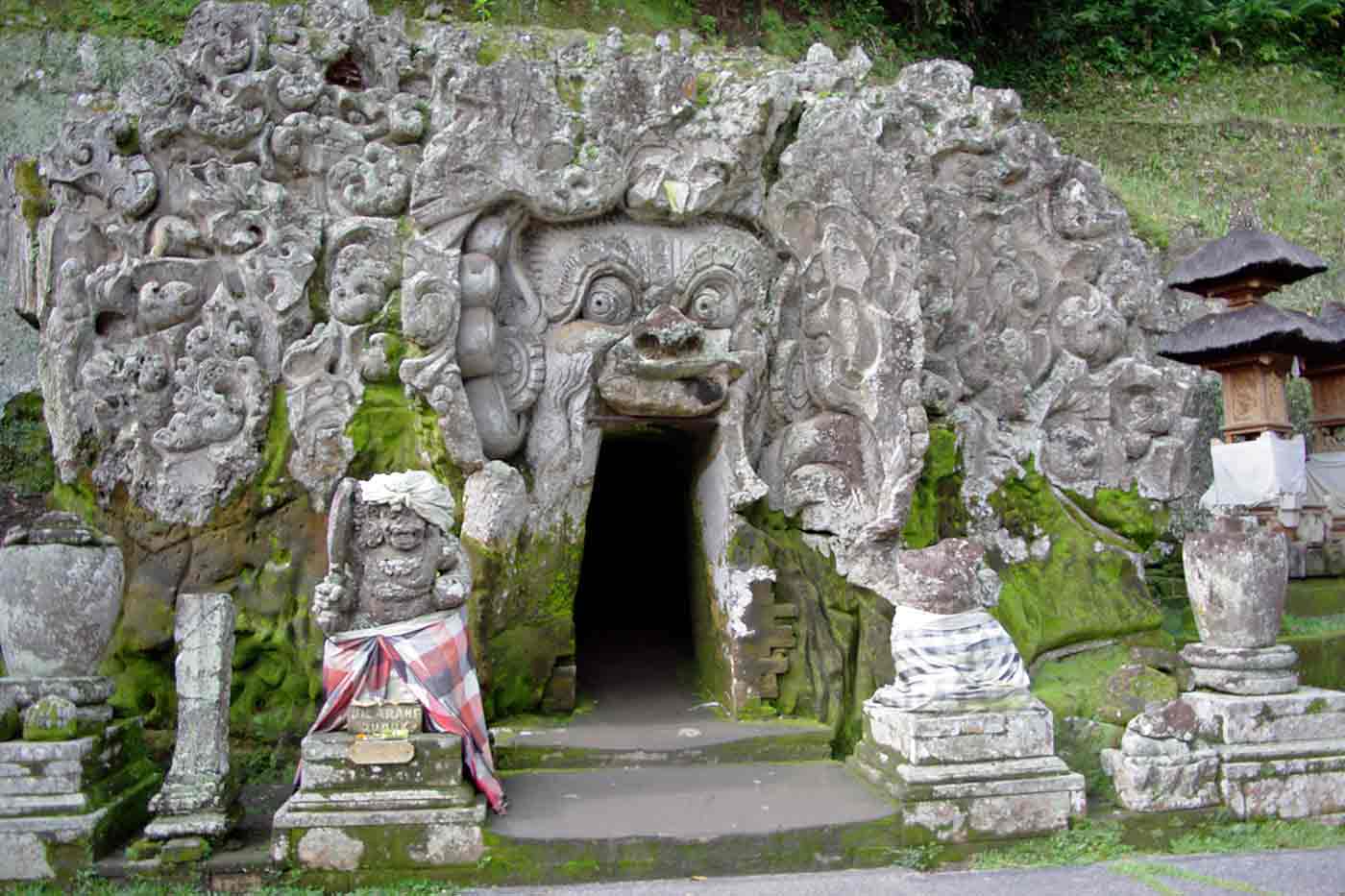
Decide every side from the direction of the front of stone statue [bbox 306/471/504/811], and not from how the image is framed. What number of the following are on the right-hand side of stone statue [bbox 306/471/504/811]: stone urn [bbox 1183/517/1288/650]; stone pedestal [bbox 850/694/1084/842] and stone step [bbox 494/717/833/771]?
0

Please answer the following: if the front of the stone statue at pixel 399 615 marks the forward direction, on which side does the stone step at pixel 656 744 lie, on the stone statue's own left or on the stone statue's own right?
on the stone statue's own left

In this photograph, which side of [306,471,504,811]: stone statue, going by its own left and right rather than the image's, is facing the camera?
front

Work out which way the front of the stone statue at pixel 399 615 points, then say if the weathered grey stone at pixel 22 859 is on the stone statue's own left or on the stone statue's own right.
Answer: on the stone statue's own right

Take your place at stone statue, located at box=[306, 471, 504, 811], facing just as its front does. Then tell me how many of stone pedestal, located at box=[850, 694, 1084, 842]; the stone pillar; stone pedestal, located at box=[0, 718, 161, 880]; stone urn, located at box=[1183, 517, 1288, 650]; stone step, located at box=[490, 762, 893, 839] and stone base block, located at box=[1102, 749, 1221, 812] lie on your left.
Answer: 4

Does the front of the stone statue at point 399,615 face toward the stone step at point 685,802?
no

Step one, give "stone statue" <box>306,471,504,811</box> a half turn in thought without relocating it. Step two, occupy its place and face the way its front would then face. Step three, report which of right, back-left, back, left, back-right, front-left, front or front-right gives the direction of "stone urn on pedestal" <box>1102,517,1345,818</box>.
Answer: right

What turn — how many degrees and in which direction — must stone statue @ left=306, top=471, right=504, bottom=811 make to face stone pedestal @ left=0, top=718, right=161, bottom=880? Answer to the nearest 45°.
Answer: approximately 90° to its right

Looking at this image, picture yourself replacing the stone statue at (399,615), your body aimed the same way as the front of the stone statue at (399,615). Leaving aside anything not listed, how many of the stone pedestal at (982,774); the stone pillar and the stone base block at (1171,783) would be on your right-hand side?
1

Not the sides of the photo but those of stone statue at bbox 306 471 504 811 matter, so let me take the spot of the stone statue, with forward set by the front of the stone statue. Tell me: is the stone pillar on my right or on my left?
on my right
